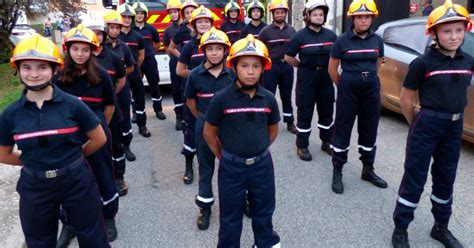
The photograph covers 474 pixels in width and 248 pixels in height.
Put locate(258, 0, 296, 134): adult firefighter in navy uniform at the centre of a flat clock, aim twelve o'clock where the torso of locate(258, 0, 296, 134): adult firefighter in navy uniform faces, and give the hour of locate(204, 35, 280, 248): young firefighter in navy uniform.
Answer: locate(204, 35, 280, 248): young firefighter in navy uniform is roughly at 12 o'clock from locate(258, 0, 296, 134): adult firefighter in navy uniform.

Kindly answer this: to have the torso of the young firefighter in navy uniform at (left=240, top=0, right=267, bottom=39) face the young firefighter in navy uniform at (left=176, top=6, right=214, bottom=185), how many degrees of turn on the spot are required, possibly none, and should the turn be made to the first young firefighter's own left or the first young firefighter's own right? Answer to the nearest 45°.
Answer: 0° — they already face them

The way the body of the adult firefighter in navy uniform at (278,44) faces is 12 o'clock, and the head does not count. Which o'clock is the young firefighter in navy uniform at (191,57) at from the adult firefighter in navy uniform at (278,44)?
the young firefighter in navy uniform at (191,57) is roughly at 1 o'clock from the adult firefighter in navy uniform at (278,44).

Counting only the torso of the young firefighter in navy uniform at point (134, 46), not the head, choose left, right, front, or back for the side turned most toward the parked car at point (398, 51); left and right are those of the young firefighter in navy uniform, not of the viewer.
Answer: left

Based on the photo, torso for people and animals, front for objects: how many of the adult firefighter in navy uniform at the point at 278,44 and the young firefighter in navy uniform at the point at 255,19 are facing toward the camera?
2

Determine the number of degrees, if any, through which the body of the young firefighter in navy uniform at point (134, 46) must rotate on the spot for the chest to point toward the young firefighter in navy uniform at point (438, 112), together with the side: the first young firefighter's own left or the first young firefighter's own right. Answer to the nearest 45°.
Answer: approximately 45° to the first young firefighter's own left
